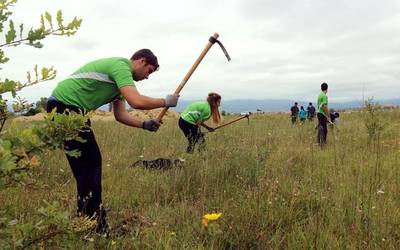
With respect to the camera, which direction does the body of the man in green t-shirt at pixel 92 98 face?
to the viewer's right

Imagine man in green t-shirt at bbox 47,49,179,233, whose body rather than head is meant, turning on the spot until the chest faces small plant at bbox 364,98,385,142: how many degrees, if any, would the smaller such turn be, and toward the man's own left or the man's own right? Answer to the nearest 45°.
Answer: approximately 45° to the man's own left

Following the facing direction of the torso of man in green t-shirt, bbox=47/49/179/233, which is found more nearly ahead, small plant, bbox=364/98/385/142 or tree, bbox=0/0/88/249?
the small plant

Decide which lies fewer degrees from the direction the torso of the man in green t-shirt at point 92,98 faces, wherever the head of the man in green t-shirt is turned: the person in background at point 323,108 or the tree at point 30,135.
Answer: the person in background

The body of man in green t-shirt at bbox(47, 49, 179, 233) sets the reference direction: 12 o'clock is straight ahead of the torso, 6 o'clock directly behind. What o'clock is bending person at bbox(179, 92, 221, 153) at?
The bending person is roughly at 10 o'clock from the man in green t-shirt.

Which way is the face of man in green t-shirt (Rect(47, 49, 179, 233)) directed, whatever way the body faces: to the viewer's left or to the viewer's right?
to the viewer's right

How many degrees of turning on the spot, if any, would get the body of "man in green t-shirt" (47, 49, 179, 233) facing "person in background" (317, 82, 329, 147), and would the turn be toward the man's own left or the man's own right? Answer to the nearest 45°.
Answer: approximately 45° to the man's own left

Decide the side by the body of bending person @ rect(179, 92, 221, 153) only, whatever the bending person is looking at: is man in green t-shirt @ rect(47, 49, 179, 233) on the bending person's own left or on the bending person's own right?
on the bending person's own right
